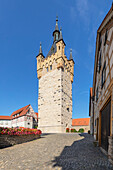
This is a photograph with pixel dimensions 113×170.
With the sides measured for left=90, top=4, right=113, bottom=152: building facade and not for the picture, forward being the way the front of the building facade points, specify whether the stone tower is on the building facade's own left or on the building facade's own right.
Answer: on the building facade's own right

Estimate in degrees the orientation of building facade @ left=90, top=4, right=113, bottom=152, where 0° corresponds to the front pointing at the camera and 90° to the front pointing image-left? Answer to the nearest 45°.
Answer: approximately 90°
